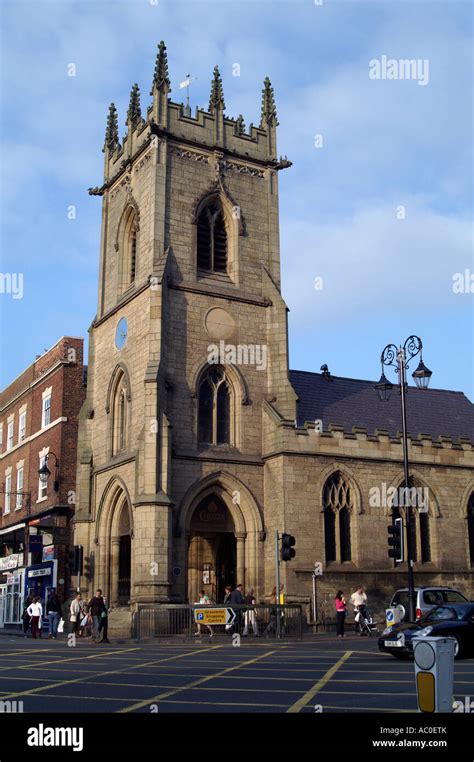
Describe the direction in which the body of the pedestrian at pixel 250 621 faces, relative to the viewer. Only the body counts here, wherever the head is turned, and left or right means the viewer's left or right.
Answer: facing away from the viewer

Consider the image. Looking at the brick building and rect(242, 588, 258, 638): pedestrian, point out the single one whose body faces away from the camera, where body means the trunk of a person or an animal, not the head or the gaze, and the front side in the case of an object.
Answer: the pedestrian

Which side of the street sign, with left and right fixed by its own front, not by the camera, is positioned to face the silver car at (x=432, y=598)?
left
